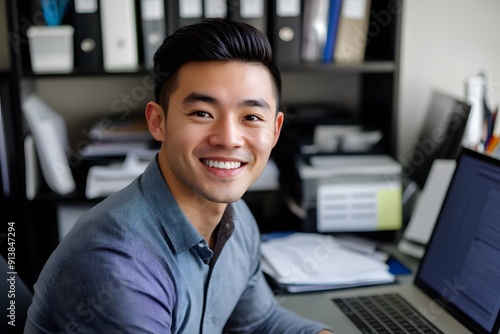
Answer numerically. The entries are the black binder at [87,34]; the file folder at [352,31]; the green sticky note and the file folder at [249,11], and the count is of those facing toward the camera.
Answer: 4

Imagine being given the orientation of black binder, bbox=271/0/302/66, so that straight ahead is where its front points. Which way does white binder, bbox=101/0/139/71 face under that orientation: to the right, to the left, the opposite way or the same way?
the same way

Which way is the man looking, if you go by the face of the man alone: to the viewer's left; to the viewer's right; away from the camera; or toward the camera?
toward the camera

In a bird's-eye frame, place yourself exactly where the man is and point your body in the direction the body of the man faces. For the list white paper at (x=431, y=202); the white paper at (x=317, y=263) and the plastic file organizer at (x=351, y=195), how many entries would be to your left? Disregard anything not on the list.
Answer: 3

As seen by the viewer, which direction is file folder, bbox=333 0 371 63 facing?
toward the camera

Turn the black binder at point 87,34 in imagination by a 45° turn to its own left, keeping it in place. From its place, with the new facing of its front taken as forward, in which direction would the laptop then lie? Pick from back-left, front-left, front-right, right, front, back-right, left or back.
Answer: front

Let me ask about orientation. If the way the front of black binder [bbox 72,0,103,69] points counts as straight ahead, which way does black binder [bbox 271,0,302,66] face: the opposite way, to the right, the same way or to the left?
the same way

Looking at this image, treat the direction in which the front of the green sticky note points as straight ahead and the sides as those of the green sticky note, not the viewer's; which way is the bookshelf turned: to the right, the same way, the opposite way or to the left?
the same way

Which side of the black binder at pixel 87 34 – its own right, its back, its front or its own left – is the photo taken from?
front

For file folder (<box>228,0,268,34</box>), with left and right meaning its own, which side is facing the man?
front

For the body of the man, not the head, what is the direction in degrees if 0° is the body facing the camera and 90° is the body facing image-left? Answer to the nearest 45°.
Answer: approximately 315°

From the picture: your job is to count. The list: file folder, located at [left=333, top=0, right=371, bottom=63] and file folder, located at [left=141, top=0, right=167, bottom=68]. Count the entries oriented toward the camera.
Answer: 2

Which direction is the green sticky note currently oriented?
toward the camera

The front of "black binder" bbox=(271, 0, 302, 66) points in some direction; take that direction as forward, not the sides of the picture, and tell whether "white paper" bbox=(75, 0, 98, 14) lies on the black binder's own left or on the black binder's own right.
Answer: on the black binder's own right

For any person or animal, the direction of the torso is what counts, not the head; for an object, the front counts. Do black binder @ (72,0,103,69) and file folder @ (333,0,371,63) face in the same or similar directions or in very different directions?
same or similar directions
